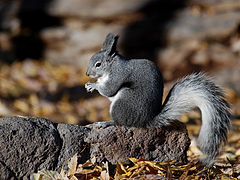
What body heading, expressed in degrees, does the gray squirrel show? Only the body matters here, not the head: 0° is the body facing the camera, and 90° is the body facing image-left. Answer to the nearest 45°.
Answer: approximately 90°

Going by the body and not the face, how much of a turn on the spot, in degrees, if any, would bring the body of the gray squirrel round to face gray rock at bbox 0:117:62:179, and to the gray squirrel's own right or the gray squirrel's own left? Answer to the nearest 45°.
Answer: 0° — it already faces it
